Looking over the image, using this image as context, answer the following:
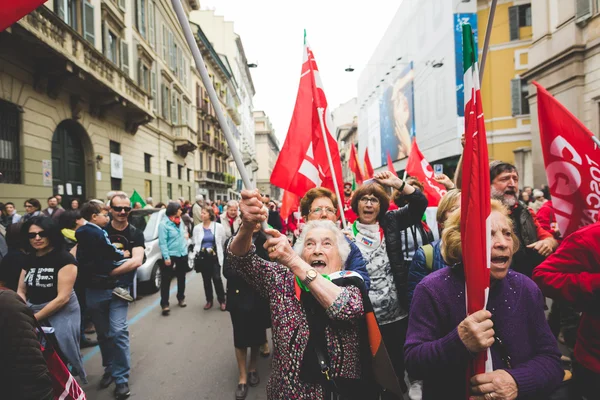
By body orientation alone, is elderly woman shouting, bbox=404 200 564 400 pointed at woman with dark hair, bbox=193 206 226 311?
no

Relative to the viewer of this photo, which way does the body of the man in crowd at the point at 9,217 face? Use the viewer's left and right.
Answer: facing the viewer and to the right of the viewer

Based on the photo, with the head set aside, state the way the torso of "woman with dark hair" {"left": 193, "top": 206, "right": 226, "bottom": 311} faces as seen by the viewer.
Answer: toward the camera

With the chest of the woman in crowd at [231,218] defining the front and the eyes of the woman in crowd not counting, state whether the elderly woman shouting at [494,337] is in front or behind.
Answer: in front

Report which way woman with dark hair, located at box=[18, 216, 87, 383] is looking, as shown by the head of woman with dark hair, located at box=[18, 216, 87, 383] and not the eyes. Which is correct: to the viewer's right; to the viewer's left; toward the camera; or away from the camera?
toward the camera

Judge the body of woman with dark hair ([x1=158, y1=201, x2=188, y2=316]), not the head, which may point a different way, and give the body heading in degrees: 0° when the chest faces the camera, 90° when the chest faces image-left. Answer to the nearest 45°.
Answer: approximately 315°

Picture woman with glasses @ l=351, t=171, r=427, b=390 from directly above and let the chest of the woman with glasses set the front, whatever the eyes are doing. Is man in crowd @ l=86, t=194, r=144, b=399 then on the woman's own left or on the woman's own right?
on the woman's own right

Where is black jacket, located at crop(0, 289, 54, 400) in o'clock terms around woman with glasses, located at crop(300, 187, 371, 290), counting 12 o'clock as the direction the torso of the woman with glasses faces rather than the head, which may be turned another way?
The black jacket is roughly at 1 o'clock from the woman with glasses.

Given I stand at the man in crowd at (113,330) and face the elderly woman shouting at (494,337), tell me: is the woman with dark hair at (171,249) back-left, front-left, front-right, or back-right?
back-left

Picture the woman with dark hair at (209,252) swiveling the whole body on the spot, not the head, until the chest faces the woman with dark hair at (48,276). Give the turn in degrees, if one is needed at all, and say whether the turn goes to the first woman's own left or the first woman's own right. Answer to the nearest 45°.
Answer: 0° — they already face them

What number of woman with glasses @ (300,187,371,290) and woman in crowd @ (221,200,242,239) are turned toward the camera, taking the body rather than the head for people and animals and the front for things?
2

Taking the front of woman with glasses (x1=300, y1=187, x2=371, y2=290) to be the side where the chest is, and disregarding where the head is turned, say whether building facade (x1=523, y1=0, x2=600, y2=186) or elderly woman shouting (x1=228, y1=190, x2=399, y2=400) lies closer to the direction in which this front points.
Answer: the elderly woman shouting

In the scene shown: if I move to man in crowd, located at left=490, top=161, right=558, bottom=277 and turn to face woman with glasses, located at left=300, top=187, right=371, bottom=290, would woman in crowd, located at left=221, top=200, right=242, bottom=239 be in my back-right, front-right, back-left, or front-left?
front-right

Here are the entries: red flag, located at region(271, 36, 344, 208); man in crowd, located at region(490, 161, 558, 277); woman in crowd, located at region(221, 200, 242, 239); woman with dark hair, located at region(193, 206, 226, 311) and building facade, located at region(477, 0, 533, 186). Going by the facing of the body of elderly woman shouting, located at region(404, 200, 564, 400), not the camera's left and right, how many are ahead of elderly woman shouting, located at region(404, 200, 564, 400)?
0

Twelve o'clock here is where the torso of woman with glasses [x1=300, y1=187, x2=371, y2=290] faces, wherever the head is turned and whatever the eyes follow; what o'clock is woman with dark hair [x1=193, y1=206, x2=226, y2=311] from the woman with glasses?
The woman with dark hair is roughly at 5 o'clock from the woman with glasses.

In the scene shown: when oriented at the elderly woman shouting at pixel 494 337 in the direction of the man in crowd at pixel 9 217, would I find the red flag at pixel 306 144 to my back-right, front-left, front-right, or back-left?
front-right

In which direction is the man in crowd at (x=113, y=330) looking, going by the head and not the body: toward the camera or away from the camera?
toward the camera
